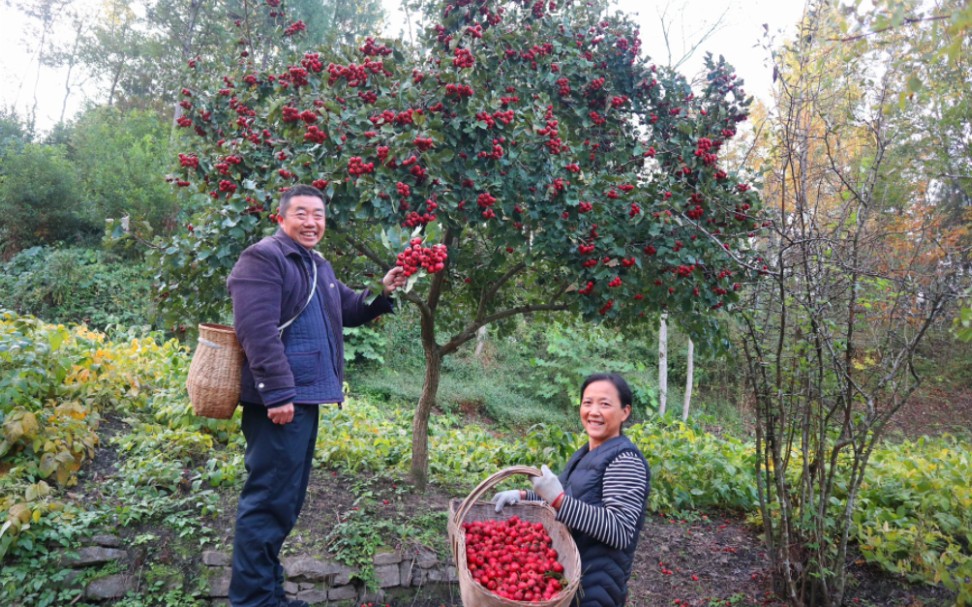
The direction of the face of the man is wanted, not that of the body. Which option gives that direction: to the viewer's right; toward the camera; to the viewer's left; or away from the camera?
toward the camera

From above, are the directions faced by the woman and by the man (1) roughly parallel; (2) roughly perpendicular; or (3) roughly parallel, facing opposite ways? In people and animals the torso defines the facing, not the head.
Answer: roughly perpendicular

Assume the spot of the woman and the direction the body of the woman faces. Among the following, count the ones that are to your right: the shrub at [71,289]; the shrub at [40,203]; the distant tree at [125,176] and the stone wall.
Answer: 4

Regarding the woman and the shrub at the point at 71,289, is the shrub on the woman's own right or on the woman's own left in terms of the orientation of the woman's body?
on the woman's own right

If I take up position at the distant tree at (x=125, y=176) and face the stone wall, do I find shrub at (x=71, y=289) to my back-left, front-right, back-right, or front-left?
front-right

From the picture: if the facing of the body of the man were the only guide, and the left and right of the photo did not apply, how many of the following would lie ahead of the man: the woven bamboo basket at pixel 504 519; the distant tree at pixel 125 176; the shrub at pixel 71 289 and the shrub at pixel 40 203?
1

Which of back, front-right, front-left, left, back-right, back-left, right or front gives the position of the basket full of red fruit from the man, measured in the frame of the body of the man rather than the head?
front

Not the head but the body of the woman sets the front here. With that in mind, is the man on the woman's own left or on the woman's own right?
on the woman's own right

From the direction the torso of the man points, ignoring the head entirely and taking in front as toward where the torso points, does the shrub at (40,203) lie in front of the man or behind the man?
behind

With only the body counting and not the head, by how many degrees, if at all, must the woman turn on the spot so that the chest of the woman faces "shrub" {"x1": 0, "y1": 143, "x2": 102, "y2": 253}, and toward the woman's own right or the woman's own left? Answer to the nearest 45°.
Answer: approximately 90° to the woman's own right

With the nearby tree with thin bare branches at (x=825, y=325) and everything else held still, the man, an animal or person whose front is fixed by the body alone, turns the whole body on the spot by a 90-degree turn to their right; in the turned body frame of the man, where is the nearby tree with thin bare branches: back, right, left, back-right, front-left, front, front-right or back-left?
back-left

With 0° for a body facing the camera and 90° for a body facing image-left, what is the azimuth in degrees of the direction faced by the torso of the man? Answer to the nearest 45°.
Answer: approximately 315°

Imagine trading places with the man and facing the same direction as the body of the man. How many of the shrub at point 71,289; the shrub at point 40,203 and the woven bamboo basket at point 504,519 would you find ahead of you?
1

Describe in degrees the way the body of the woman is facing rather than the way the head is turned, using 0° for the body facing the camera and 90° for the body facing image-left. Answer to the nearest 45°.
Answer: approximately 45°

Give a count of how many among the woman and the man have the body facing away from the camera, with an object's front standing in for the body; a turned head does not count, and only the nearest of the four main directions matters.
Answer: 0
